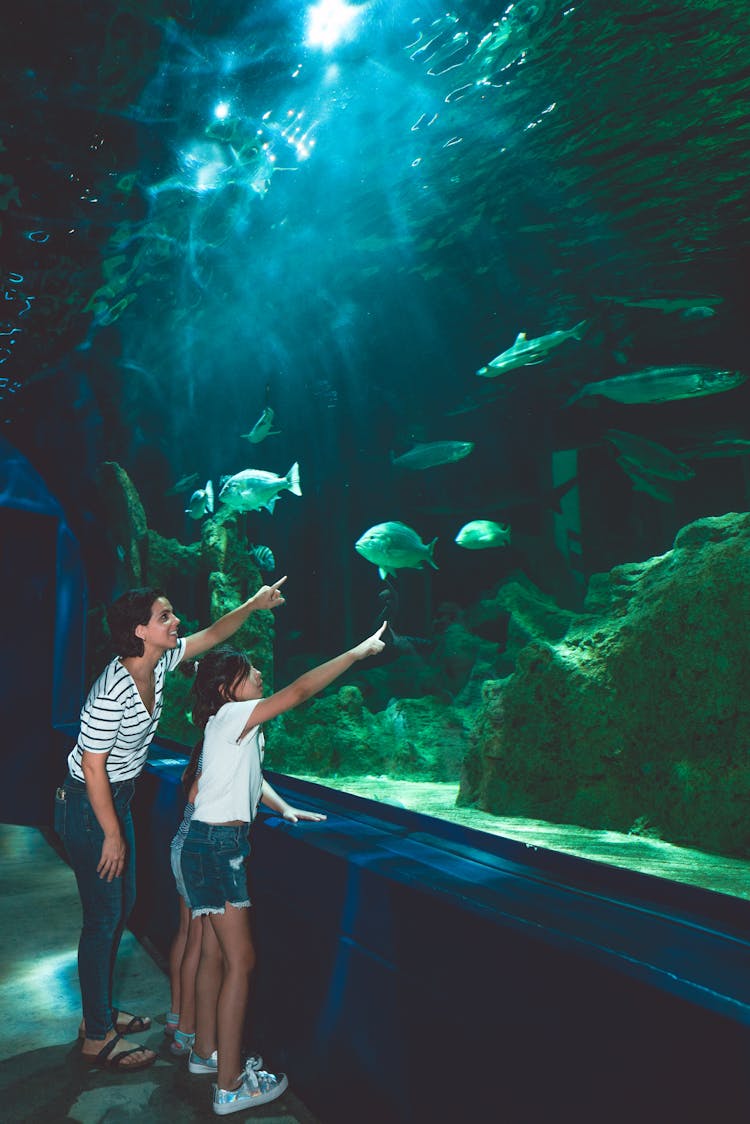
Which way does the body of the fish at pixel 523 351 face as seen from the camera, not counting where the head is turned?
to the viewer's left

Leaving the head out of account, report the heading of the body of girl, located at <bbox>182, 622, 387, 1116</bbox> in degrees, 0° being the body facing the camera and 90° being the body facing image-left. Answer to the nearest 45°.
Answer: approximately 270°

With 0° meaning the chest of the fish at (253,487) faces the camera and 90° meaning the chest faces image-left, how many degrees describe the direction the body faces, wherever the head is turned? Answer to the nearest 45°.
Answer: approximately 90°

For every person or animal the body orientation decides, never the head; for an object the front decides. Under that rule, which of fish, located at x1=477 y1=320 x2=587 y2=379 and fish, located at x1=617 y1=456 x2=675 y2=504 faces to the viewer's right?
fish, located at x1=617 y1=456 x2=675 y2=504

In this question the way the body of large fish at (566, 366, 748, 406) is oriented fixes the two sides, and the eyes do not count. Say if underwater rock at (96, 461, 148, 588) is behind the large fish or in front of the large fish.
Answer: behind

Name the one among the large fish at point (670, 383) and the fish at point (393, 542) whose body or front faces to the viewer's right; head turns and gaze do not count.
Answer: the large fish

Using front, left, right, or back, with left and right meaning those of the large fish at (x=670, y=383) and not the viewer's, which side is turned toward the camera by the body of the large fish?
right

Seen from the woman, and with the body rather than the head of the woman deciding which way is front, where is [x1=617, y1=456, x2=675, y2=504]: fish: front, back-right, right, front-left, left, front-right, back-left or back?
front-left

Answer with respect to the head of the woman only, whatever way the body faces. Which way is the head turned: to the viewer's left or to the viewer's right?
to the viewer's right

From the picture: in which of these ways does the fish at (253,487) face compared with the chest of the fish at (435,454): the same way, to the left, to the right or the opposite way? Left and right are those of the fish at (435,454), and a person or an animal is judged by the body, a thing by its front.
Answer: the opposite way

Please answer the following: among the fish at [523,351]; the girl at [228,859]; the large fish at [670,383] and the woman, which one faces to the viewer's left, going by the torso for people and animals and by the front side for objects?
the fish
